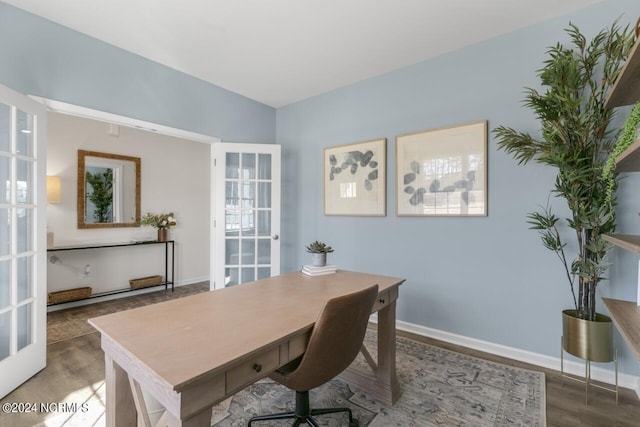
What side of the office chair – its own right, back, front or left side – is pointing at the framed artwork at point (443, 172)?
right

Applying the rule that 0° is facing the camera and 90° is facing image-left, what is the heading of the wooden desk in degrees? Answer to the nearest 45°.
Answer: approximately 315°

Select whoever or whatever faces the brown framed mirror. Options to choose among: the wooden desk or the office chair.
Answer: the office chair

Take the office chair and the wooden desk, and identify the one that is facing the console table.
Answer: the office chair

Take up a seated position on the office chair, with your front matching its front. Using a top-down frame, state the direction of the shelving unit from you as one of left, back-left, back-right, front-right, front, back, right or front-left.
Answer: back-right

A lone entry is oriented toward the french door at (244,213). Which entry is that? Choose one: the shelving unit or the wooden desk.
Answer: the shelving unit

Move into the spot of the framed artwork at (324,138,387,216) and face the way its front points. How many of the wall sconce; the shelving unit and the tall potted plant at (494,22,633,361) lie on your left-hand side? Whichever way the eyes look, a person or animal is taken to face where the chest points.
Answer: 2

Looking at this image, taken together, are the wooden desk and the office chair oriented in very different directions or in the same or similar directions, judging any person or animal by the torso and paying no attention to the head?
very different directions

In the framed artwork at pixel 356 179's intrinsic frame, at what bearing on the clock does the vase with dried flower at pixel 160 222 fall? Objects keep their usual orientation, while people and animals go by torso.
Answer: The vase with dried flower is roughly at 2 o'clock from the framed artwork.

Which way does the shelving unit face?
to the viewer's left

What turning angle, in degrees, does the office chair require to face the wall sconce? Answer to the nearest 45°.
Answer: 0° — it already faces it
